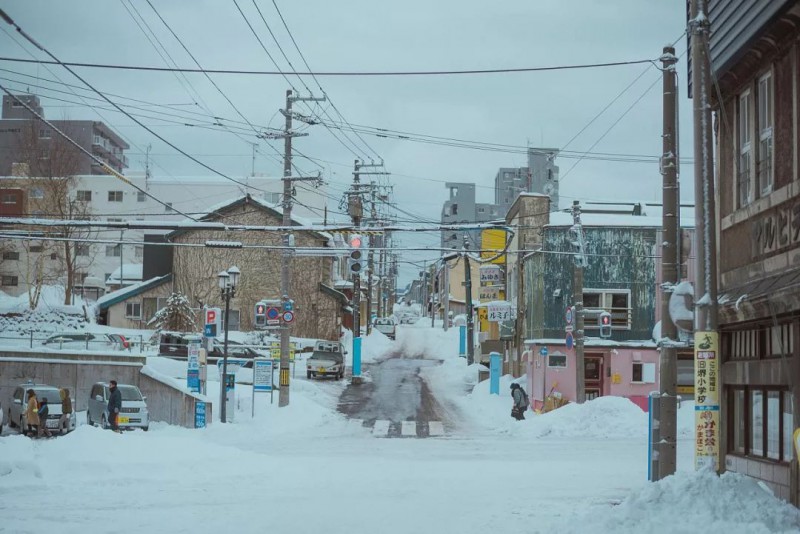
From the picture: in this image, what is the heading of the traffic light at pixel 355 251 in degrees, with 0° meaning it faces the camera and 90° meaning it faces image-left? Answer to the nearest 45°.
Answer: approximately 0°

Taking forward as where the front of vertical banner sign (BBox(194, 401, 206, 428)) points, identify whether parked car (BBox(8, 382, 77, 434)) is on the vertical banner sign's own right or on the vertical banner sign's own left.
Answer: on the vertical banner sign's own right

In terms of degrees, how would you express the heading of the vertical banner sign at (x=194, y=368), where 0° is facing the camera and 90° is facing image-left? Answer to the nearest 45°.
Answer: approximately 0°

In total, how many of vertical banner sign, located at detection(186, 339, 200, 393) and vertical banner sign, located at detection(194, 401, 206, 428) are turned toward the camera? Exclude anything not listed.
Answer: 2

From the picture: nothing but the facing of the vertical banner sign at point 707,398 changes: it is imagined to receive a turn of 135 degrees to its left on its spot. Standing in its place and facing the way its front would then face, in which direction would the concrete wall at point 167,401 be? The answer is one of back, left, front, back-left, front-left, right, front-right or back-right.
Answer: left

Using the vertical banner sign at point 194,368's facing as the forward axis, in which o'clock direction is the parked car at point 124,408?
The parked car is roughly at 3 o'clock from the vertical banner sign.
